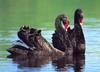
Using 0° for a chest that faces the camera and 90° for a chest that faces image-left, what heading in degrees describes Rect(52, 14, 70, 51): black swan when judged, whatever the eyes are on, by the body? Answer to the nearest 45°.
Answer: approximately 315°

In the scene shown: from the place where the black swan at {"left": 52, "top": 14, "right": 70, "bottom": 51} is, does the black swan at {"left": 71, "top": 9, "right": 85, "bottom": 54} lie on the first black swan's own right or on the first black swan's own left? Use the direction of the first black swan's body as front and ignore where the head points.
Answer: on the first black swan's own left

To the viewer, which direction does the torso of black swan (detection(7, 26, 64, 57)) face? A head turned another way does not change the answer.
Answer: to the viewer's right
